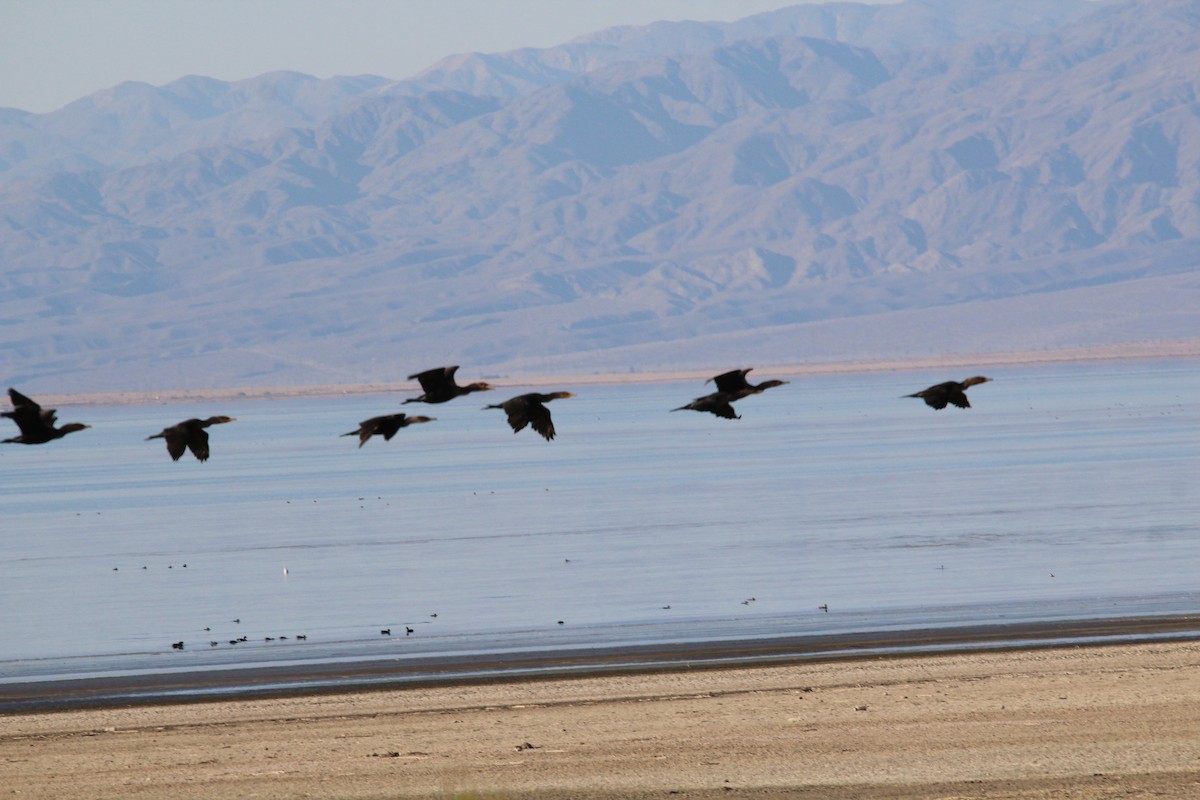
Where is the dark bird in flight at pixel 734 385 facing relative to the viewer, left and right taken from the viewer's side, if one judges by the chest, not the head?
facing to the right of the viewer

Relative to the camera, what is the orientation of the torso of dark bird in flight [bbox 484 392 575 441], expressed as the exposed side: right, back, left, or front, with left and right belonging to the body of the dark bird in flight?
right

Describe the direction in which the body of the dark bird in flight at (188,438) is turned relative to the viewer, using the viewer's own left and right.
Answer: facing to the right of the viewer

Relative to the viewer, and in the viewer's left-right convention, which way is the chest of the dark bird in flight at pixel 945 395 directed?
facing to the right of the viewer

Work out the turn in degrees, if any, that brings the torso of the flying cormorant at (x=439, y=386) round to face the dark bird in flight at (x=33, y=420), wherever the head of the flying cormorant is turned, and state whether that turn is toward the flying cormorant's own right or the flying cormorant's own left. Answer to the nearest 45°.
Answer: approximately 180°

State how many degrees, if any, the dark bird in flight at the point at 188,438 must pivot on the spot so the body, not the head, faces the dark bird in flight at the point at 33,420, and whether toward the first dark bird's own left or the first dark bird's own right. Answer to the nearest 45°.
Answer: approximately 180°

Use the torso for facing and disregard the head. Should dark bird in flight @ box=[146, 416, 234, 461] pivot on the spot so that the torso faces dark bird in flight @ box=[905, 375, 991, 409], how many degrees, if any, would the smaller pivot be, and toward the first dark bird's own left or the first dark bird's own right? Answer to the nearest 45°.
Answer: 0° — it already faces it

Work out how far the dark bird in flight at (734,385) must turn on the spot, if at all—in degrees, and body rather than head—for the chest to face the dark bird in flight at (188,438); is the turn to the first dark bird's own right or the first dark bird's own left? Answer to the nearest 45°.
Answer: approximately 180°

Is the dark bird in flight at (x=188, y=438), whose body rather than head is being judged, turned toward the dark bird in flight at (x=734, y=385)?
yes

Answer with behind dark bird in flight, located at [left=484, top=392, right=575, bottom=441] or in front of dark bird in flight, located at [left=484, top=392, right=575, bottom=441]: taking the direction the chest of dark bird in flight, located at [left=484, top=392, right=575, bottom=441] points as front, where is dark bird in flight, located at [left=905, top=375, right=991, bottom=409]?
in front

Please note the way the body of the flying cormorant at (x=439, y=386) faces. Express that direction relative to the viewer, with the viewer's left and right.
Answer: facing to the right of the viewer

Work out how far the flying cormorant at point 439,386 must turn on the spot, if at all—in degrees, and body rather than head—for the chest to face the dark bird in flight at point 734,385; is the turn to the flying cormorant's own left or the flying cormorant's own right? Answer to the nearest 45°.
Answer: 0° — it already faces it

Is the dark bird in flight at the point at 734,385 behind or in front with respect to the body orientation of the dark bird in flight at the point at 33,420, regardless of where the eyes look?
in front

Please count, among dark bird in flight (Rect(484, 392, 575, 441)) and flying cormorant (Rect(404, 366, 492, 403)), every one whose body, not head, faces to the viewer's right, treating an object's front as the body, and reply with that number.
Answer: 2

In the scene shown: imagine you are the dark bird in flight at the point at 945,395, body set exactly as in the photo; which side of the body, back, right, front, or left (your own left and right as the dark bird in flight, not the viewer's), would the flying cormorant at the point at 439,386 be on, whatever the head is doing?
back

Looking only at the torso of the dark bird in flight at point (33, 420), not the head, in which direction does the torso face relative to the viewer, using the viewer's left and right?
facing to the right of the viewer

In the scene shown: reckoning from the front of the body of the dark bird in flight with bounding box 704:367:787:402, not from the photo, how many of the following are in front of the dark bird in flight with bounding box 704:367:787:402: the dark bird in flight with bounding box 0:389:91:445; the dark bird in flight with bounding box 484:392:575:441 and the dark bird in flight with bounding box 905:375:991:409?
1

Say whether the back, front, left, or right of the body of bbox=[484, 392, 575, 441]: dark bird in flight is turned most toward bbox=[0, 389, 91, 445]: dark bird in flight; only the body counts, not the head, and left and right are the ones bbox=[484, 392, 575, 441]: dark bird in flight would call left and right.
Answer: back

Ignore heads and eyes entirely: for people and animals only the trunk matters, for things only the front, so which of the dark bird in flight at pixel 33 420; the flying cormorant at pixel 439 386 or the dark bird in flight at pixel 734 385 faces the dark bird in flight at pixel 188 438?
the dark bird in flight at pixel 33 420
